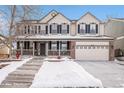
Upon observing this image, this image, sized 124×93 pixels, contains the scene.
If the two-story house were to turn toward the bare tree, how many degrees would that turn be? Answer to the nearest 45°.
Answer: approximately 45° to its right

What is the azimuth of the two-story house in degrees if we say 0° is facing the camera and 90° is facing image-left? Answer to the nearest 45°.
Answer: approximately 0°

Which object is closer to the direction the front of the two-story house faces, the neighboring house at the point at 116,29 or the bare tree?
the bare tree

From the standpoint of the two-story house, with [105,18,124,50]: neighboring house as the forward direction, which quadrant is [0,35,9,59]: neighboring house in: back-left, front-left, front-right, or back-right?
back-left

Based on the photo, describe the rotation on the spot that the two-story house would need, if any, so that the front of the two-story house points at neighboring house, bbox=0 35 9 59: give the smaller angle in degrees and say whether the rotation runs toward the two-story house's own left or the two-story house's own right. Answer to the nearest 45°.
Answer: approximately 45° to the two-story house's own right

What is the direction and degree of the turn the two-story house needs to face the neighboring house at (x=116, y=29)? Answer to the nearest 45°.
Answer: approximately 90° to its left
